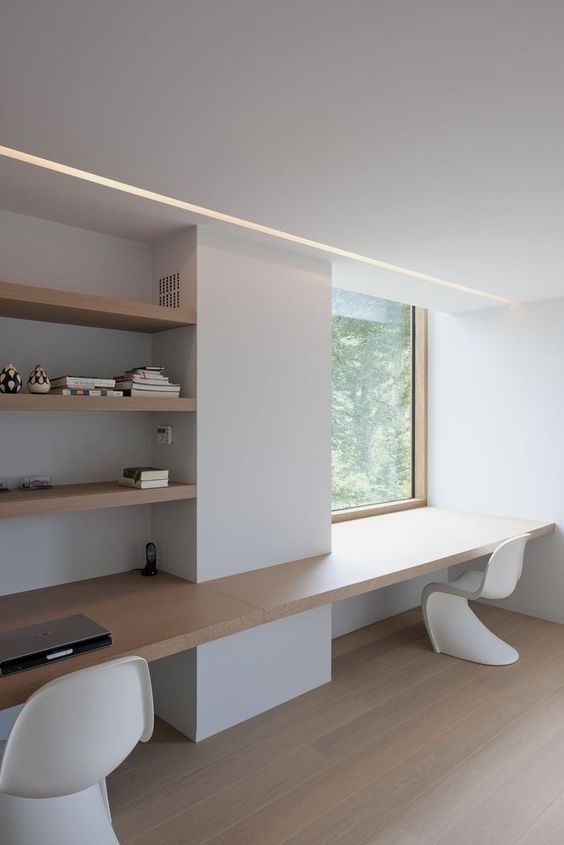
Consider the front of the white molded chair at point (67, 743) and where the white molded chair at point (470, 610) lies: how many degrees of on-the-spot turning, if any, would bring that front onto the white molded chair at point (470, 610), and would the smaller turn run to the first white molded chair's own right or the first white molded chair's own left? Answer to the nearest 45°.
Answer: approximately 90° to the first white molded chair's own right

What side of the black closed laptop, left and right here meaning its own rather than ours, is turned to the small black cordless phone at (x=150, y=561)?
left

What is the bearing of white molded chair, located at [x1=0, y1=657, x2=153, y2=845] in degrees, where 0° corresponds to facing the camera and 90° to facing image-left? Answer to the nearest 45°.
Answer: approximately 135°

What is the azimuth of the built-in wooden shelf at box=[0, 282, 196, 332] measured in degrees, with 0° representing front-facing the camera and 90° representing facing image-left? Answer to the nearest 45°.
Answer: approximately 315°
